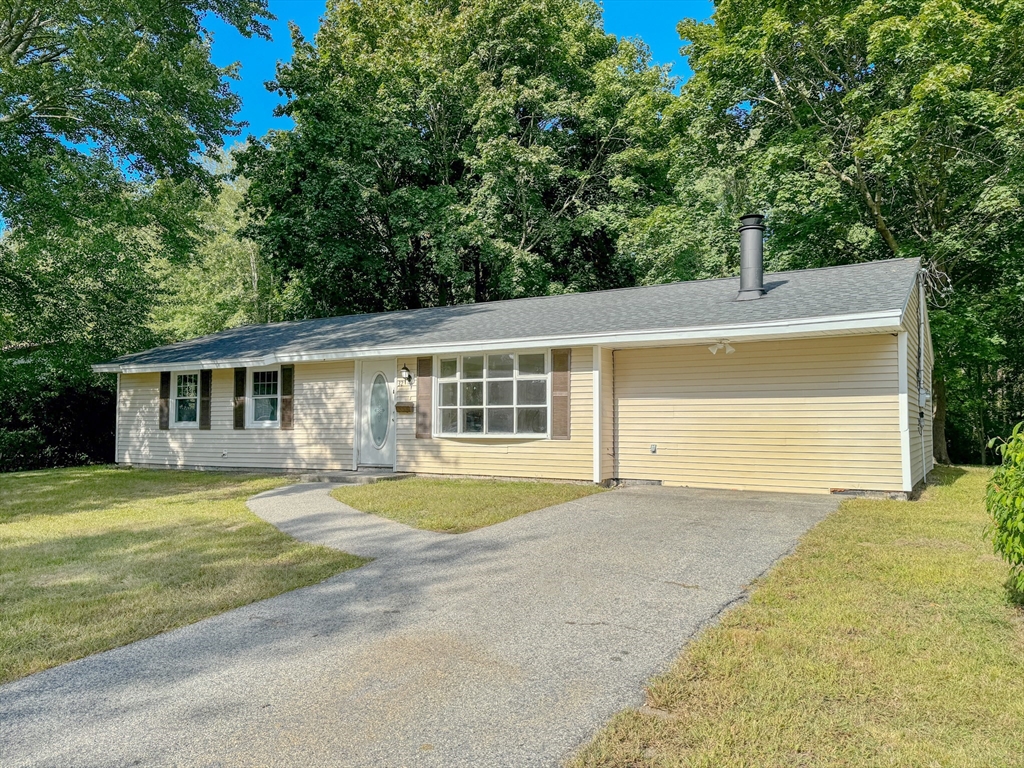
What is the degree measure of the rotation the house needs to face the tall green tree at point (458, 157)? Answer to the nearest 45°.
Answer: approximately 135° to its right

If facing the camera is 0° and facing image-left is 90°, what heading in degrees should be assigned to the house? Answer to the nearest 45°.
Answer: approximately 45°

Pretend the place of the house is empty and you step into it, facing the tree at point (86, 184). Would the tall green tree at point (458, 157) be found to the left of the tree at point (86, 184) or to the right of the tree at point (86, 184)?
right

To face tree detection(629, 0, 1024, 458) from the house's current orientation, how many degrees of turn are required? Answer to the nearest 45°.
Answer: approximately 180°

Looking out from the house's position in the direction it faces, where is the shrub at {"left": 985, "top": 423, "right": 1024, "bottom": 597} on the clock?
The shrub is roughly at 10 o'clock from the house.
